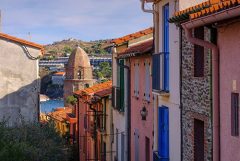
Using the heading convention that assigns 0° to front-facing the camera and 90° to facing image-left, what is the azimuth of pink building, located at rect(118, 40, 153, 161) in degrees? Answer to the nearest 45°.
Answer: approximately 45°

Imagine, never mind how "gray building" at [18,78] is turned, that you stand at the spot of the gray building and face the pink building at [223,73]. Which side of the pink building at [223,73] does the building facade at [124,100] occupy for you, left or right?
left

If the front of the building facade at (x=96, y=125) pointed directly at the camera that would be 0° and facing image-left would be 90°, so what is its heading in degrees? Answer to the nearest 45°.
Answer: approximately 45°

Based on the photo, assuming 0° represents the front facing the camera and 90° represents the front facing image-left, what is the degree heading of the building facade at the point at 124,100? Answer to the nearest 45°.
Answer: approximately 45°
